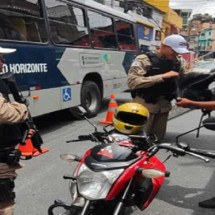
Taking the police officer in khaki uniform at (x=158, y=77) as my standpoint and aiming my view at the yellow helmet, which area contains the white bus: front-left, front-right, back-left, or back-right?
back-right

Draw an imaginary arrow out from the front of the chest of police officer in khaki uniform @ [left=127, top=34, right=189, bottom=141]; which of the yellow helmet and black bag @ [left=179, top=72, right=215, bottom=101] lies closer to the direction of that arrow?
the black bag

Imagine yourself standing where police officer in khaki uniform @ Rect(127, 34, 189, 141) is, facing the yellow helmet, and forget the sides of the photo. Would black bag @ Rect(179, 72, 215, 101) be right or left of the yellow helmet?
left

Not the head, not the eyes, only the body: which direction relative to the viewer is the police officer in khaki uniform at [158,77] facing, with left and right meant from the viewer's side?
facing the viewer and to the right of the viewer

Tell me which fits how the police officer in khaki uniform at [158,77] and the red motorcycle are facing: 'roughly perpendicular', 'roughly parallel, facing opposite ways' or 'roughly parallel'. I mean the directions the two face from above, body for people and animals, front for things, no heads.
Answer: roughly perpendicular

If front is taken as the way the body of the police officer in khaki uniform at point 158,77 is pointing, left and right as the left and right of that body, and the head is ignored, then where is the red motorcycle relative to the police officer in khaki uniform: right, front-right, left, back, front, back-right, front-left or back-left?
front-right

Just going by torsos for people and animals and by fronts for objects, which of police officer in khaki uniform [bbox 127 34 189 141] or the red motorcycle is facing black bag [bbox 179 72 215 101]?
the police officer in khaki uniform

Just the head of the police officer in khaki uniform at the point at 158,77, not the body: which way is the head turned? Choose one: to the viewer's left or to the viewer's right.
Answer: to the viewer's right

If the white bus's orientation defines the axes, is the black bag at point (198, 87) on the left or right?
on its left

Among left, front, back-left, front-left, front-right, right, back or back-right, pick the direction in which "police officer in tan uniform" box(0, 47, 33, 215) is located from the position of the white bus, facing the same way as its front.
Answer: front-left
